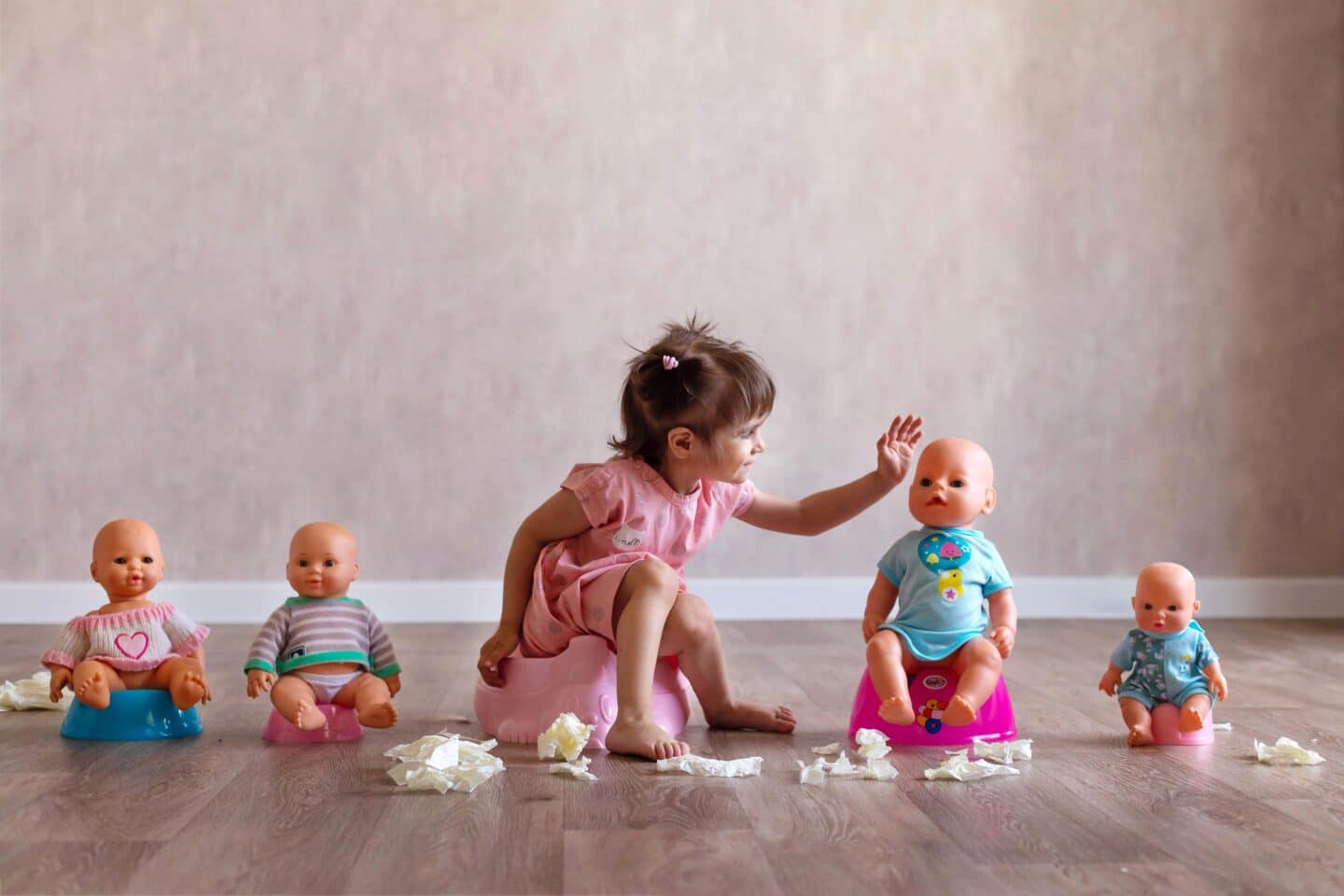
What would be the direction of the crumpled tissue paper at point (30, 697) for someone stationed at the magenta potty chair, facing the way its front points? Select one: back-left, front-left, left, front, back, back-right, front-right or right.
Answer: right

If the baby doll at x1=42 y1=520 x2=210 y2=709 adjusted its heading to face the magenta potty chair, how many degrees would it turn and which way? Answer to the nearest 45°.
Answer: approximately 90° to its left

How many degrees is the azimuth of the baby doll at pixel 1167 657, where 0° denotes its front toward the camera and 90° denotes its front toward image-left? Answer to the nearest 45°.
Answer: approximately 0°

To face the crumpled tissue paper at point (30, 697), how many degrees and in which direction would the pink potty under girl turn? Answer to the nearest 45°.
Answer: approximately 135° to its right

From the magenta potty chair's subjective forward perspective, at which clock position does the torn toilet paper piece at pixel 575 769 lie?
The torn toilet paper piece is roughly at 2 o'clock from the magenta potty chair.

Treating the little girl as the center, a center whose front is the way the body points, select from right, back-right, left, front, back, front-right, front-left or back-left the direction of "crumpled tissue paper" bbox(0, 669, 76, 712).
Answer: back-right

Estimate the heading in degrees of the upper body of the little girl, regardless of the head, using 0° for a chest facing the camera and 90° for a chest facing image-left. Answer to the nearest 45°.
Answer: approximately 315°

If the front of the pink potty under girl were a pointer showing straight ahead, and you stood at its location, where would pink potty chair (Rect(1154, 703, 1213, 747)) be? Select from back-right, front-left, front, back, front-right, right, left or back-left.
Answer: front-left
